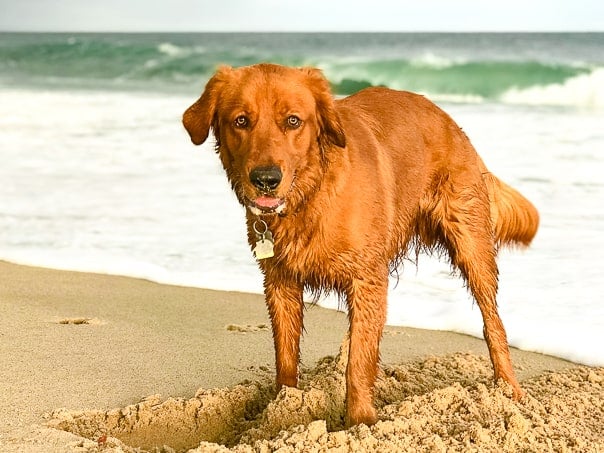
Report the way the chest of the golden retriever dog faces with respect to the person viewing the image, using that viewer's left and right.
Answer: facing the viewer and to the left of the viewer
